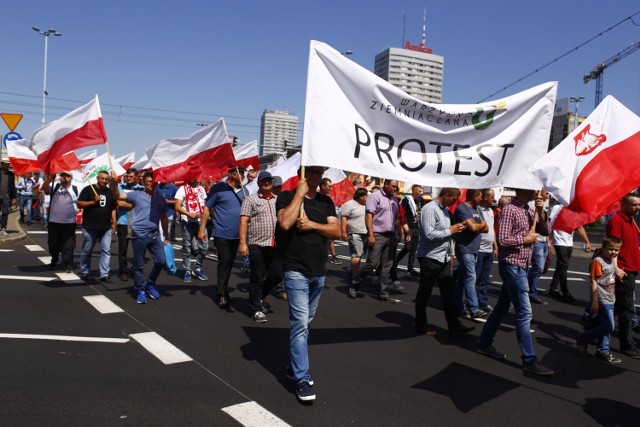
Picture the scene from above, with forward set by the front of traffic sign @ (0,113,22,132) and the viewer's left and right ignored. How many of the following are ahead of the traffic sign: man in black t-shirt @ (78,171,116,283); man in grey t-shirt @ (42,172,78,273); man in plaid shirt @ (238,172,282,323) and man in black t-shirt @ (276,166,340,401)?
4

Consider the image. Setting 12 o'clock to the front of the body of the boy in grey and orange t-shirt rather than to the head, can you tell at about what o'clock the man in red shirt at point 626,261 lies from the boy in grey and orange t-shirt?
The man in red shirt is roughly at 8 o'clock from the boy in grey and orange t-shirt.

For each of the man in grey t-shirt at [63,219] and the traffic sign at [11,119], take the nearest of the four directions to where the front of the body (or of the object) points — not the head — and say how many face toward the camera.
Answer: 2

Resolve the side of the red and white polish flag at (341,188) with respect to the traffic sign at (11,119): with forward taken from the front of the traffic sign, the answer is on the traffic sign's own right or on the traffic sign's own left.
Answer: on the traffic sign's own left

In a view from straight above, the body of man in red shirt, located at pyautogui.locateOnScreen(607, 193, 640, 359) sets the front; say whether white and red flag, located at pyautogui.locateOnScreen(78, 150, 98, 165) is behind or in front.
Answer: behind

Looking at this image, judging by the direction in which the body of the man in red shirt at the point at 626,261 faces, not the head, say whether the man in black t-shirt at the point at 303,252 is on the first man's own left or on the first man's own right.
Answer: on the first man's own right

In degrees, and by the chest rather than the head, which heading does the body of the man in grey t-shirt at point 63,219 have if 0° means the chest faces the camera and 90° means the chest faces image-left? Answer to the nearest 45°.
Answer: approximately 0°
